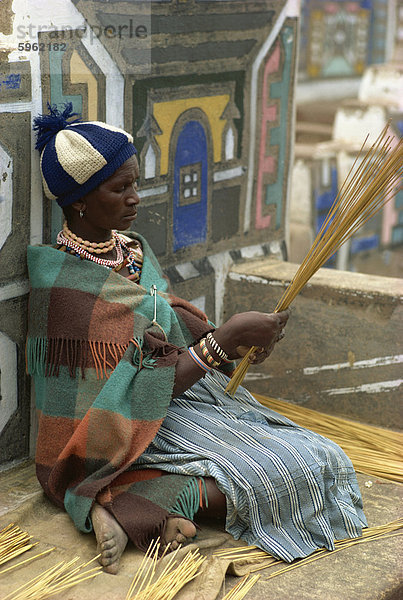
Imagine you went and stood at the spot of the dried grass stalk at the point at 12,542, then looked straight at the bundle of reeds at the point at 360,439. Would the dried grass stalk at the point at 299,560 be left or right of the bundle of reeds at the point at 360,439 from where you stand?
right

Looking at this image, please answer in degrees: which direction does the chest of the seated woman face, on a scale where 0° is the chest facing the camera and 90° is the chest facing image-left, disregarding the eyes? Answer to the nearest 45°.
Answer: approximately 270°

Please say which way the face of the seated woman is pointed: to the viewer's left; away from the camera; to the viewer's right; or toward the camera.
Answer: to the viewer's right

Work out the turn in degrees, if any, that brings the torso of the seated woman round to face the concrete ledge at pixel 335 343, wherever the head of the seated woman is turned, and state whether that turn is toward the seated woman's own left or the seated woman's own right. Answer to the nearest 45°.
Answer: approximately 45° to the seated woman's own left
